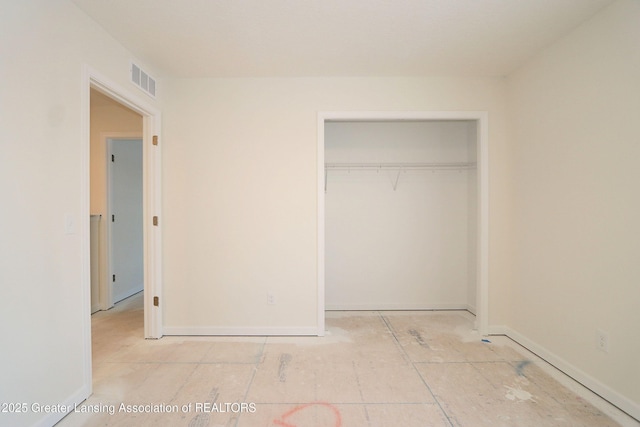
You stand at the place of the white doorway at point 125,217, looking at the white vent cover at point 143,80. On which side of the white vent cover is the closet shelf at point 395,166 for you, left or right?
left

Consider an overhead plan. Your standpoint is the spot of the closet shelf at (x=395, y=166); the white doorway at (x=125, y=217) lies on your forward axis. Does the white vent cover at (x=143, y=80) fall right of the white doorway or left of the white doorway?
left

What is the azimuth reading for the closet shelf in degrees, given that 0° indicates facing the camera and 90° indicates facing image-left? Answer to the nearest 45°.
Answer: approximately 0°

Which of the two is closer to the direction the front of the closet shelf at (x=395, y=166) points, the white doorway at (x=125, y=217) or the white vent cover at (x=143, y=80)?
the white vent cover

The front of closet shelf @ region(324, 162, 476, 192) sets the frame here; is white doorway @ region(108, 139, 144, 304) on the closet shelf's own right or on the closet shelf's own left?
on the closet shelf's own right

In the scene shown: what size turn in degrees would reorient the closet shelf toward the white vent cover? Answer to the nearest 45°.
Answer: approximately 45° to its right
